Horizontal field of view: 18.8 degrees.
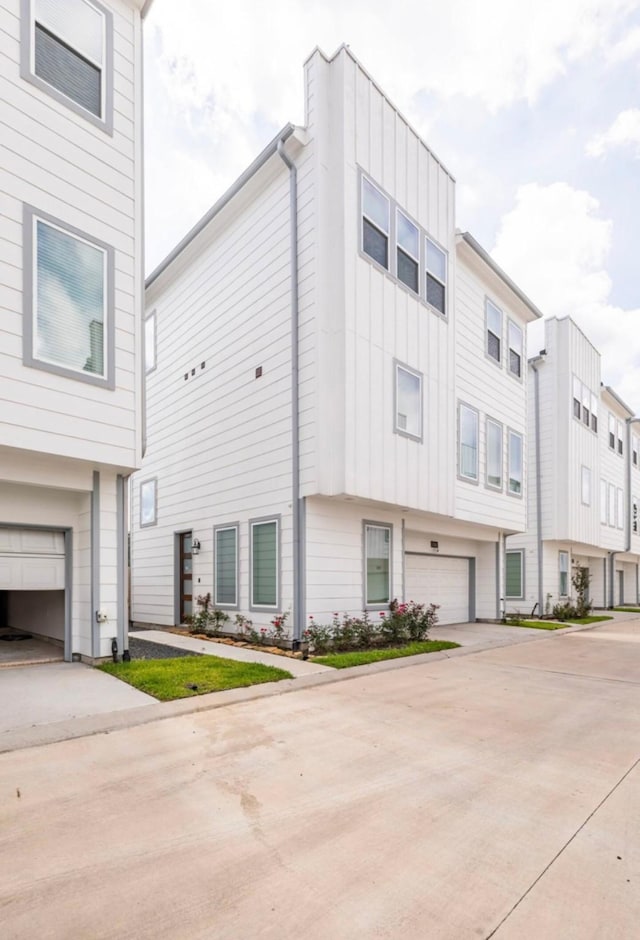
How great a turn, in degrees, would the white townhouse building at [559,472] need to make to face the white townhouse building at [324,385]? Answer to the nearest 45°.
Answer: approximately 45° to its right

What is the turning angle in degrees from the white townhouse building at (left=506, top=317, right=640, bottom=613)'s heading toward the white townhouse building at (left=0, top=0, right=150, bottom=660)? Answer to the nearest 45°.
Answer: approximately 45° to its right

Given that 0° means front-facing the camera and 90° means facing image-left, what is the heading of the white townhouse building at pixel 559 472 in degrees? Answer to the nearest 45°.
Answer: approximately 315°

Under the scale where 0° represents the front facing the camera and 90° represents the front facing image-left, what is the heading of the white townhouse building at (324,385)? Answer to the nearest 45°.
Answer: approximately 315°

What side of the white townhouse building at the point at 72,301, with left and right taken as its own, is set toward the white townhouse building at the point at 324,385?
left

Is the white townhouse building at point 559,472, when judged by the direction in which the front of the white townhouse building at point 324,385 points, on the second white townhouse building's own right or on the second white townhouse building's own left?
on the second white townhouse building's own left

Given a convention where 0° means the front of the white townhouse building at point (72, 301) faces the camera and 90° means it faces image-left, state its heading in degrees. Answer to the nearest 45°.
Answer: approximately 315°
